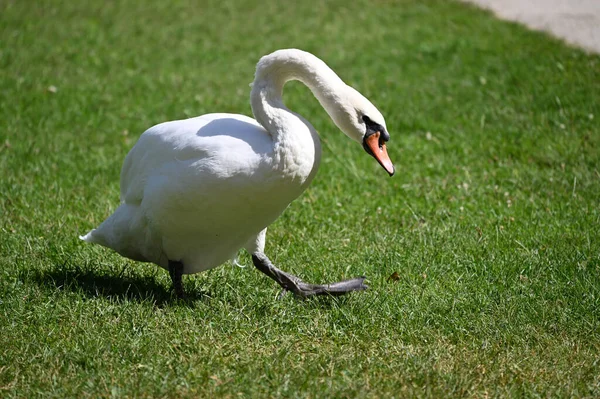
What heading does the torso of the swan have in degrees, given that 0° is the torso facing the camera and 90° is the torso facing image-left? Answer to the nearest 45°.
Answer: approximately 270°
